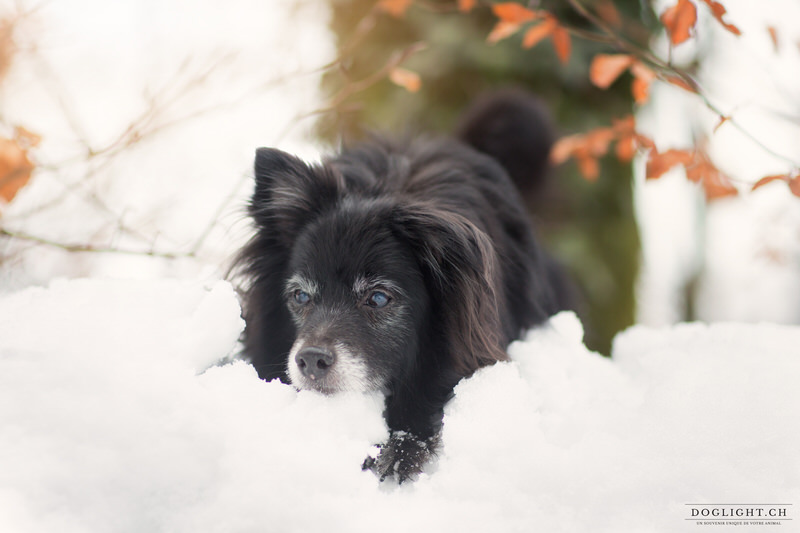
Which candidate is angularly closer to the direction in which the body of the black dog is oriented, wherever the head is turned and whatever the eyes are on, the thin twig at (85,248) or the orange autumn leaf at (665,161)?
the thin twig

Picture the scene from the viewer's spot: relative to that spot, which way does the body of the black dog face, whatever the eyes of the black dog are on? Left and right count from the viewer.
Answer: facing the viewer and to the left of the viewer

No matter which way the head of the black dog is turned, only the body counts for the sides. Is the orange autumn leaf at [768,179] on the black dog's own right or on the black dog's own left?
on the black dog's own left

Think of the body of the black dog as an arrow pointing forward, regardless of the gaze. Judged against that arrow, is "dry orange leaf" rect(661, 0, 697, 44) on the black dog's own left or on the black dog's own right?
on the black dog's own left

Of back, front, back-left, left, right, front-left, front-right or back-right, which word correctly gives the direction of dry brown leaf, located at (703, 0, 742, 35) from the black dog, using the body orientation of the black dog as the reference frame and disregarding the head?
left
